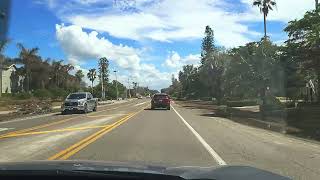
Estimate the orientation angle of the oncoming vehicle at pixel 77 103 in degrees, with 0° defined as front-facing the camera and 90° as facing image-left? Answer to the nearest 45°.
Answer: approximately 45°
